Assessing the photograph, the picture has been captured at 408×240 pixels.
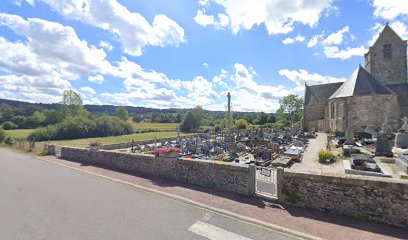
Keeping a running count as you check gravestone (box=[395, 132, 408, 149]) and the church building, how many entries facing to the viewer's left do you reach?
0

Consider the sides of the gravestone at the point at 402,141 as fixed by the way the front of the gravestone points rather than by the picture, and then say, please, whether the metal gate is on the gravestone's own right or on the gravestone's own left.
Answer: on the gravestone's own right

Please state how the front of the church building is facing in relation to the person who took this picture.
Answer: facing away from the viewer and to the right of the viewer

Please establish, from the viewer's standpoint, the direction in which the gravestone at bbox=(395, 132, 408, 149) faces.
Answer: facing the viewer and to the right of the viewer
